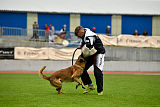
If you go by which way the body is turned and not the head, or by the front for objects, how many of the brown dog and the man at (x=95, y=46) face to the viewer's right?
1

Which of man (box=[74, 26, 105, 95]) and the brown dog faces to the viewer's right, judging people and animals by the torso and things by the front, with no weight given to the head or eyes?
the brown dog

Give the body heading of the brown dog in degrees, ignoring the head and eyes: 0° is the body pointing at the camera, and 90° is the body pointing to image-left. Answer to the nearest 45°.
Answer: approximately 270°

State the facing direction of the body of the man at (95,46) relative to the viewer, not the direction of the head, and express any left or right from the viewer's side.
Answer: facing the viewer and to the left of the viewer
